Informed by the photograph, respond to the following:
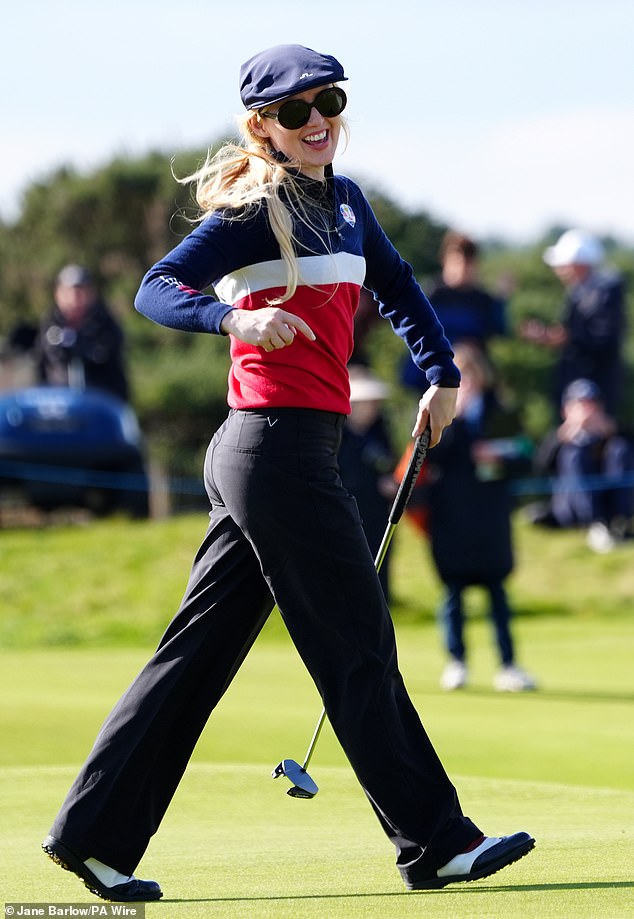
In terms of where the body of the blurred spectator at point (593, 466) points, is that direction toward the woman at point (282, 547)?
yes

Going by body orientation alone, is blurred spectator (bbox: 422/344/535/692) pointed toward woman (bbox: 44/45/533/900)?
yes

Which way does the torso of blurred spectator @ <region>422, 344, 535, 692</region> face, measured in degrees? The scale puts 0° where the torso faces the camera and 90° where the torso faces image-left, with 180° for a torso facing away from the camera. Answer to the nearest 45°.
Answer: approximately 0°

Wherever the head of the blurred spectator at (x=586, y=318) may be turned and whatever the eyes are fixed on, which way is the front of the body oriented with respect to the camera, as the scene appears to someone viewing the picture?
to the viewer's left

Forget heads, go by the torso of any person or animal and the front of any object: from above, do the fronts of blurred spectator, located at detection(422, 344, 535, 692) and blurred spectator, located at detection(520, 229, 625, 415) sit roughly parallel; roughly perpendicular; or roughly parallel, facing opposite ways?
roughly perpendicular

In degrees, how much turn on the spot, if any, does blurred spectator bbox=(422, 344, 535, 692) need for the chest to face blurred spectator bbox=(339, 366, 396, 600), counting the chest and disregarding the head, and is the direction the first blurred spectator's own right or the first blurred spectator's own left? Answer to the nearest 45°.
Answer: approximately 135° to the first blurred spectator's own right

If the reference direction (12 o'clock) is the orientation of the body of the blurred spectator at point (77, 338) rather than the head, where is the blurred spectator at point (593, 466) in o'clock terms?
the blurred spectator at point (593, 466) is roughly at 10 o'clock from the blurred spectator at point (77, 338).
